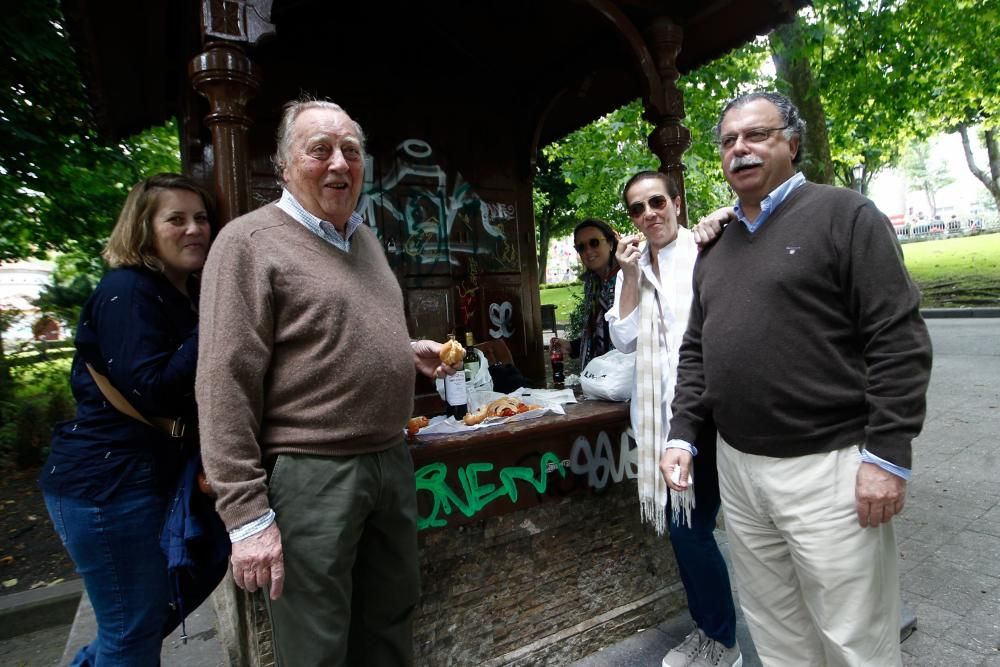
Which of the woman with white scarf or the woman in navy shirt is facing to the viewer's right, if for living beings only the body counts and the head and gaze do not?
the woman in navy shirt

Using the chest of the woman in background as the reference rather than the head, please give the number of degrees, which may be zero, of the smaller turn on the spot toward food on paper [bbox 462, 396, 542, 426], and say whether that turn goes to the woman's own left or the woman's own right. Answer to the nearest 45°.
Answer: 0° — they already face it

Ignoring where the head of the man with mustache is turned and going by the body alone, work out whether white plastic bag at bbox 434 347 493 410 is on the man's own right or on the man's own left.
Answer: on the man's own right
